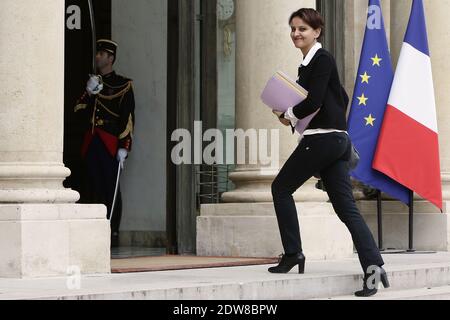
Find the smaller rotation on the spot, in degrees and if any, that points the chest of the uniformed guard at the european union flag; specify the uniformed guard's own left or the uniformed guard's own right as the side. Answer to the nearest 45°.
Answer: approximately 135° to the uniformed guard's own left

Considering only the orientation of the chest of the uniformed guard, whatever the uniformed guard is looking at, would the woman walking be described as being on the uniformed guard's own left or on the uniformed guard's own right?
on the uniformed guard's own left
